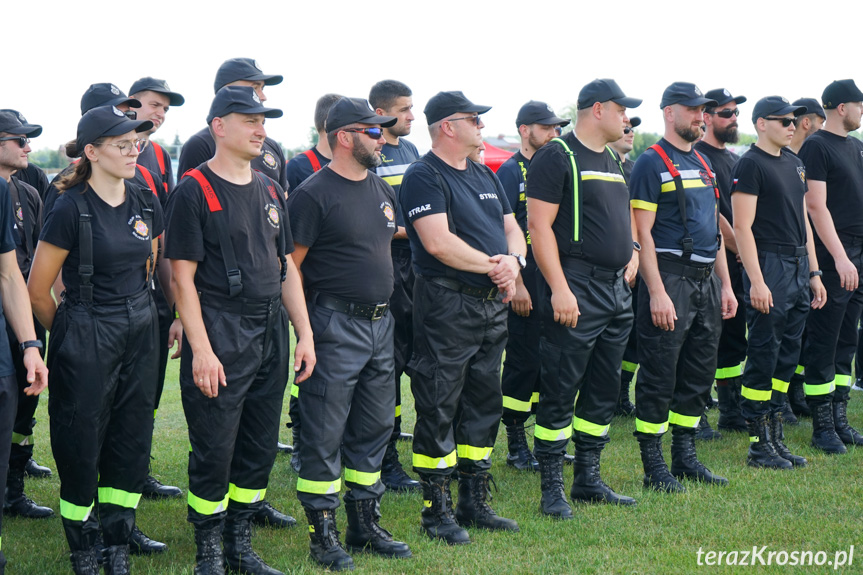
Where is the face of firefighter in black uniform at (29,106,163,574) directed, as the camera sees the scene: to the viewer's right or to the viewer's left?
to the viewer's right

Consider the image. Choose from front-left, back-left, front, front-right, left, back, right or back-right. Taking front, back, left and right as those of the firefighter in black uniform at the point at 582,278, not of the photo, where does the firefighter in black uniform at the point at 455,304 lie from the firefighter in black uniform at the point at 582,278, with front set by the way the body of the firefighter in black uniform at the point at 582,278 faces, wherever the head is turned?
right

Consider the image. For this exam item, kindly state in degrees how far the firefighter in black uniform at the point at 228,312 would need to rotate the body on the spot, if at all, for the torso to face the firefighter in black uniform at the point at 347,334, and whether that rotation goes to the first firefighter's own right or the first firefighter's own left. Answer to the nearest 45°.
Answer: approximately 45° to the first firefighter's own left

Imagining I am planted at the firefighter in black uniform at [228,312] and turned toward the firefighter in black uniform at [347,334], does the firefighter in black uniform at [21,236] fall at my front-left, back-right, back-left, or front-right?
back-left

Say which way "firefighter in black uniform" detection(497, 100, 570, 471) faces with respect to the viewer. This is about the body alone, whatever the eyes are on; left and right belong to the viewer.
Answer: facing the viewer and to the right of the viewer

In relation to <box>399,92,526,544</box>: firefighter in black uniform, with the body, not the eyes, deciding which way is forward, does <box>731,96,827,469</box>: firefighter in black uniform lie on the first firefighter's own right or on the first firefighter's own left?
on the first firefighter's own left

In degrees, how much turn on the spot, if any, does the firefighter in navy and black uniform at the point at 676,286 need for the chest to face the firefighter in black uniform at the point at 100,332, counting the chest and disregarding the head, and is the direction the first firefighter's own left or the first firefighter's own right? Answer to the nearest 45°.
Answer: approximately 90° to the first firefighter's own right

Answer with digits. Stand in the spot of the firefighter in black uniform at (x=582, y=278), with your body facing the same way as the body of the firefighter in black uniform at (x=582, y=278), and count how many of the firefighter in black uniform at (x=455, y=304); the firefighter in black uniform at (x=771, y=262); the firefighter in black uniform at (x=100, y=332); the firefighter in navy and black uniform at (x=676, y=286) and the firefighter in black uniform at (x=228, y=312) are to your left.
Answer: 2

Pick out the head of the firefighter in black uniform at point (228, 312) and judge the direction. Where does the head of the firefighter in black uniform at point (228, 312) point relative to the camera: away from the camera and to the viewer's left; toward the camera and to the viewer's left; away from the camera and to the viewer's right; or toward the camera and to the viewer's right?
toward the camera and to the viewer's right

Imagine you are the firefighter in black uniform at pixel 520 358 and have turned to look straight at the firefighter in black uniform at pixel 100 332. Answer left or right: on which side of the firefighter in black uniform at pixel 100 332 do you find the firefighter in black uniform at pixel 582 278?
left

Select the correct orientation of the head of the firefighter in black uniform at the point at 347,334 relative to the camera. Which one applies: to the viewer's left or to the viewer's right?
to the viewer's right
